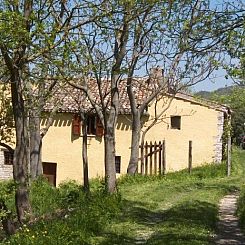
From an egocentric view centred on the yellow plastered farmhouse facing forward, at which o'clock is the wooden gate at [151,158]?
The wooden gate is roughly at 11 o'clock from the yellow plastered farmhouse.

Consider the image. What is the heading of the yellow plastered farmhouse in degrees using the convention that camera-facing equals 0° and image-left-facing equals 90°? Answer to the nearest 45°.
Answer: approximately 45°

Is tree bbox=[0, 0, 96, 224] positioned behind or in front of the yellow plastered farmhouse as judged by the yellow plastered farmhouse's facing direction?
in front

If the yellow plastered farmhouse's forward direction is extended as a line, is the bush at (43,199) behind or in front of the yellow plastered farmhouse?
in front
